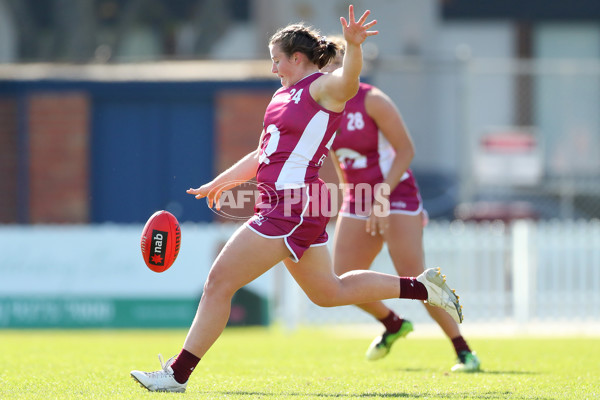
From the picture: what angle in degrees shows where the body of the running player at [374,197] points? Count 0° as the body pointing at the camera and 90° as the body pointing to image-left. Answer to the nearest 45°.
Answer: approximately 45°

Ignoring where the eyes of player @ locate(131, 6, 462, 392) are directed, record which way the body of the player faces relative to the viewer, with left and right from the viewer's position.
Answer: facing to the left of the viewer

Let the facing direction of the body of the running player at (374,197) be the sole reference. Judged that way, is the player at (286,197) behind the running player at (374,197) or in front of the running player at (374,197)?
in front

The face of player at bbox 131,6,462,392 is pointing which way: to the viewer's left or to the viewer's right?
to the viewer's left

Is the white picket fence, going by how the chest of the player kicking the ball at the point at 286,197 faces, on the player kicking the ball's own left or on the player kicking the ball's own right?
on the player kicking the ball's own right

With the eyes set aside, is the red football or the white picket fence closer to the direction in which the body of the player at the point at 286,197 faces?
the red football

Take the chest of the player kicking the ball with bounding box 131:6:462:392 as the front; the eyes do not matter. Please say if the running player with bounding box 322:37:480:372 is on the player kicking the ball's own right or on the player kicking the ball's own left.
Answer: on the player kicking the ball's own right

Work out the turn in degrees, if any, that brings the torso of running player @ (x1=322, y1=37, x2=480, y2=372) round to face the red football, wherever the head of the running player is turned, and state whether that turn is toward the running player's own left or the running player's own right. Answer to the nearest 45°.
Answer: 0° — they already face it
